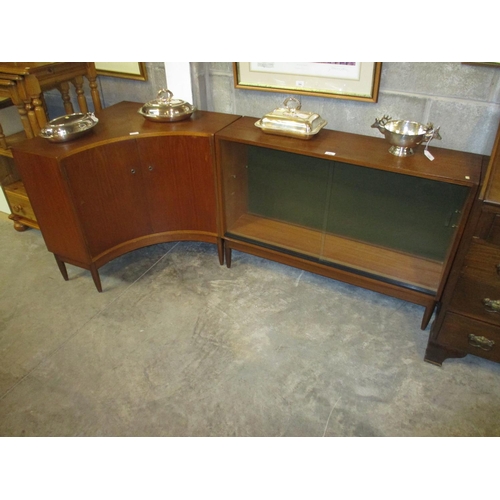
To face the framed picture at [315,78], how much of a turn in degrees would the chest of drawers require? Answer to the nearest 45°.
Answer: approximately 135° to its right

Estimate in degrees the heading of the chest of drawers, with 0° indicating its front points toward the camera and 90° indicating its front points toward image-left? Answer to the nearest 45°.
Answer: approximately 0°

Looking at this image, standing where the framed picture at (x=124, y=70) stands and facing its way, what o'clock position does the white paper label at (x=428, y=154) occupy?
The white paper label is roughly at 9 o'clock from the framed picture.

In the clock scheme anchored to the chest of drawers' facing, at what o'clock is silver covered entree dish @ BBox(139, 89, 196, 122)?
The silver covered entree dish is roughly at 3 o'clock from the chest of drawers.
